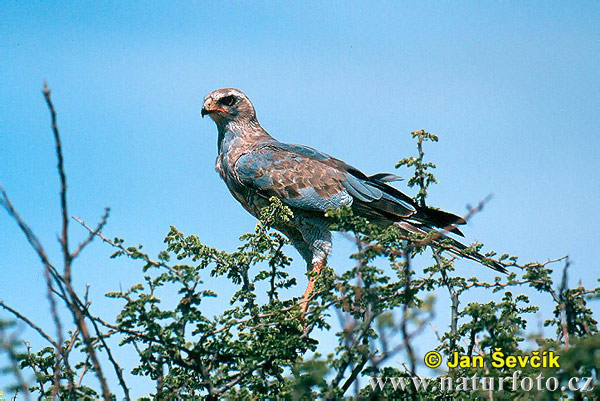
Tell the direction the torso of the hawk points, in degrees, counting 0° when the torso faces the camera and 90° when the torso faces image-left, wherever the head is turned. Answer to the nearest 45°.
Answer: approximately 90°
